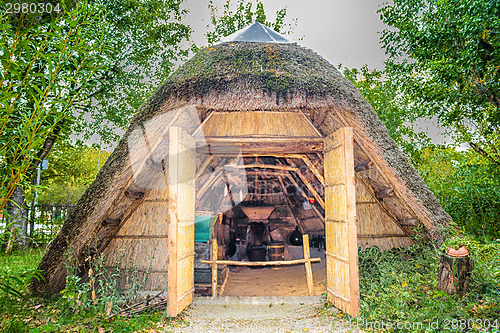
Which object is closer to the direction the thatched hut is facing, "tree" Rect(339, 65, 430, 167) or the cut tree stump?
the cut tree stump

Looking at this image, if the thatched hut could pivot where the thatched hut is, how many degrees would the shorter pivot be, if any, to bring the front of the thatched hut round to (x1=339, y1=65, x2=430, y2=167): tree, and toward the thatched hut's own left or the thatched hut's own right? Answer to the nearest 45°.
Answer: approximately 135° to the thatched hut's own left

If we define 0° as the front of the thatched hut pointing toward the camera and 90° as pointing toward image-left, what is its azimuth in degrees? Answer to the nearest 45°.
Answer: approximately 0°
